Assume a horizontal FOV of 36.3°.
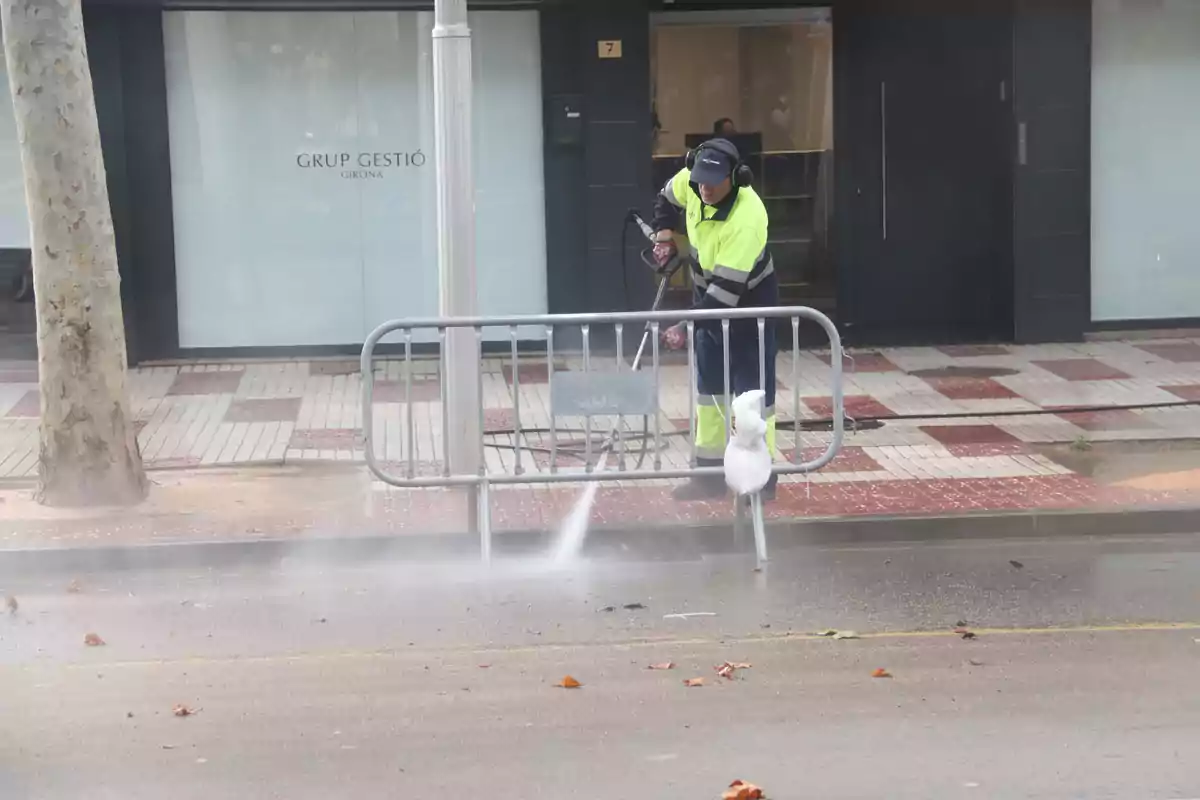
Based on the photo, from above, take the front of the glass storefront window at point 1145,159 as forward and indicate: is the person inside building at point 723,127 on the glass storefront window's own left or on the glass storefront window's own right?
on the glass storefront window's own right

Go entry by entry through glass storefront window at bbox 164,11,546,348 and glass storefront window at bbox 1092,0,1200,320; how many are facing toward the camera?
2

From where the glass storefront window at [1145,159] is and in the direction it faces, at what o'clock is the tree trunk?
The tree trunk is roughly at 1 o'clock from the glass storefront window.

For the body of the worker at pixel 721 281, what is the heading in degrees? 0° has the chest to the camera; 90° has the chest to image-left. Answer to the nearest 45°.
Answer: approximately 45°

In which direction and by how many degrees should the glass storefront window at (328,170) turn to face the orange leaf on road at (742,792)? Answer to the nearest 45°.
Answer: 0° — it already faces it

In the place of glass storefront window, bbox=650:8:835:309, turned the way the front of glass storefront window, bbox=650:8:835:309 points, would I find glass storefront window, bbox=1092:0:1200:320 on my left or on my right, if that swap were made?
on my left

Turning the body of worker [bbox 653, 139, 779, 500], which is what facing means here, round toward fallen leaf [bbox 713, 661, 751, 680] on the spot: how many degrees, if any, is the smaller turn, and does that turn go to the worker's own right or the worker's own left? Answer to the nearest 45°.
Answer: approximately 45° to the worker's own left

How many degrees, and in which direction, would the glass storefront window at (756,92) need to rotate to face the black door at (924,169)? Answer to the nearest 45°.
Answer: approximately 90° to its left

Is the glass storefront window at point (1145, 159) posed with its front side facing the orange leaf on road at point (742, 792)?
yes
